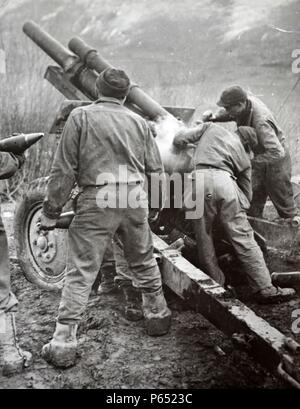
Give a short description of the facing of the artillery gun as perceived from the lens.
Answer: facing away from the viewer and to the left of the viewer

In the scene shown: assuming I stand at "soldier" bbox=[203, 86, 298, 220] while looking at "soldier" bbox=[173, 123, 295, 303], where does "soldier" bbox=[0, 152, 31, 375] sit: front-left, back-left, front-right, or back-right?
front-right

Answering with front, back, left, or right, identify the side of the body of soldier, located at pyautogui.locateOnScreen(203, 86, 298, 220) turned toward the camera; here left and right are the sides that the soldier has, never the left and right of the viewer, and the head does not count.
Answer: left

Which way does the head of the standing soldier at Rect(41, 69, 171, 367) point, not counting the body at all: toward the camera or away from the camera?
away from the camera

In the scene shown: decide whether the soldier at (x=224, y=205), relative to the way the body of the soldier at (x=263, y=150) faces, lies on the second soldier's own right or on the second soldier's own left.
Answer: on the second soldier's own left

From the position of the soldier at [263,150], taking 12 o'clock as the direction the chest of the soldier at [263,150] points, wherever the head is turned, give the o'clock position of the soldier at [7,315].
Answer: the soldier at [7,315] is roughly at 10 o'clock from the soldier at [263,150].
